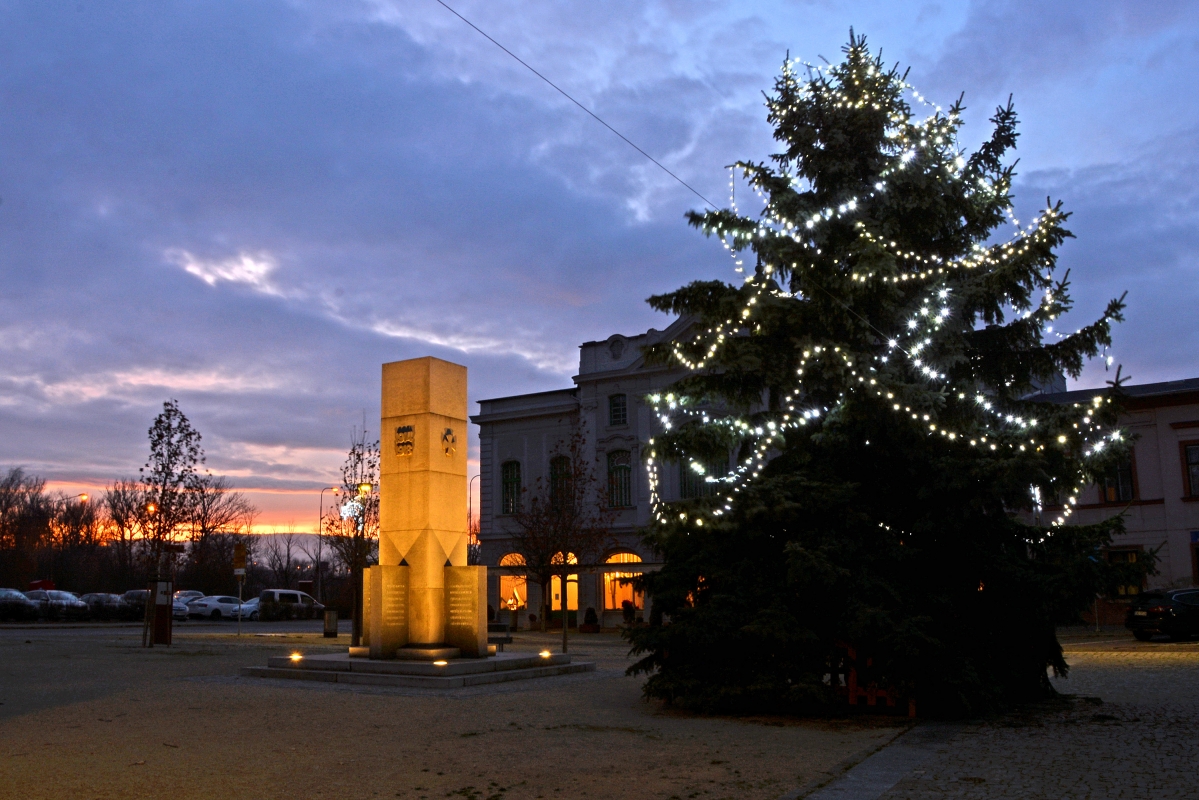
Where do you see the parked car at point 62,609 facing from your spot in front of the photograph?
facing the viewer and to the right of the viewer

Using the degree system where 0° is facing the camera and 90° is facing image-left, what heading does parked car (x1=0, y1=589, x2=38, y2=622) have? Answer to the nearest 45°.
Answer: approximately 315°

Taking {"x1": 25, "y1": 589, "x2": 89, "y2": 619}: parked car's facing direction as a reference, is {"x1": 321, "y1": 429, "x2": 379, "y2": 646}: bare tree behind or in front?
in front

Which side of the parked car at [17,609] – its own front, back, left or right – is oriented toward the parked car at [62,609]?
left

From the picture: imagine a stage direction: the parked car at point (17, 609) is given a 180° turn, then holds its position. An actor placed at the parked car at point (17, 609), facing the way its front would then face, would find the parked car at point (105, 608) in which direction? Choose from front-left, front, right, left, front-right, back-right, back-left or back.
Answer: right
